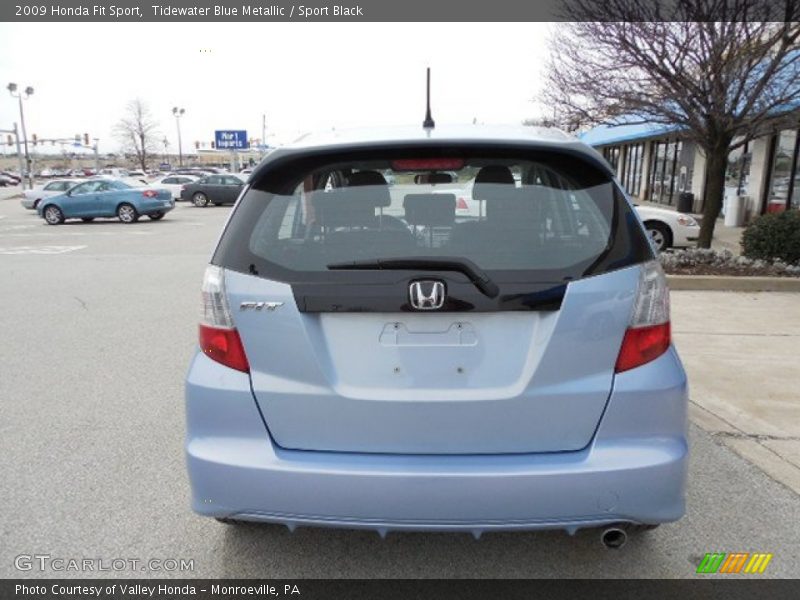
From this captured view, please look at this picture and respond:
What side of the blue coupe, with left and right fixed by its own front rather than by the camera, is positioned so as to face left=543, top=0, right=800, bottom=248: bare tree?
back

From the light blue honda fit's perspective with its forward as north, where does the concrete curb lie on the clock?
The concrete curb is roughly at 1 o'clock from the light blue honda fit.

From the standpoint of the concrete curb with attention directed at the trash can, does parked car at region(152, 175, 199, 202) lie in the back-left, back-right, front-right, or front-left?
front-left

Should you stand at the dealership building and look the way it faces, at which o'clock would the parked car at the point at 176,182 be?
The parked car is roughly at 2 o'clock from the dealership building.

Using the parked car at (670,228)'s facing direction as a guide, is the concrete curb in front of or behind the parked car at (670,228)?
in front

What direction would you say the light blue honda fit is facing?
away from the camera

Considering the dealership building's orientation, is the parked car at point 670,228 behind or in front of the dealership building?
in front

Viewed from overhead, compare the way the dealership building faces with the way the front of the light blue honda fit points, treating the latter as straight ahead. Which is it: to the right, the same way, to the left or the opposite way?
to the left

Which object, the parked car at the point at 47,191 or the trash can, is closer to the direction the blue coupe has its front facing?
the parked car
